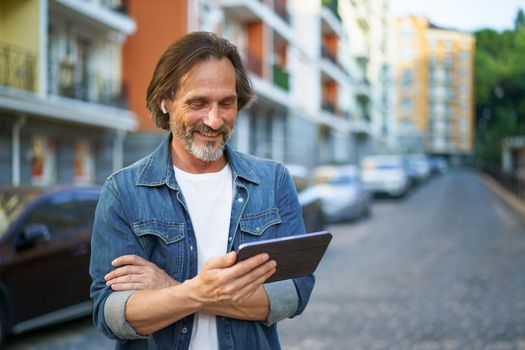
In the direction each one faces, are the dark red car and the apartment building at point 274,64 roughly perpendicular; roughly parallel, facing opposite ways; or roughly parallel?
roughly perpendicular

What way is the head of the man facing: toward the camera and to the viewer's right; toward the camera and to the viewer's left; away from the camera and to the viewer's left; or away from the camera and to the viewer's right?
toward the camera and to the viewer's right

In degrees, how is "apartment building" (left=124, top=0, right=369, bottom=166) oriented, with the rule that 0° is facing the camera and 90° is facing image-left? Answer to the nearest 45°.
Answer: approximately 315°

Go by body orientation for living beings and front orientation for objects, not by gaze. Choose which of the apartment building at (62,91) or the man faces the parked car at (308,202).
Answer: the apartment building

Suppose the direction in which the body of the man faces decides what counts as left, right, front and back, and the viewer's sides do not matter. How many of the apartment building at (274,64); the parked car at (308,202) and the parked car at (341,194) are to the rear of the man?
3

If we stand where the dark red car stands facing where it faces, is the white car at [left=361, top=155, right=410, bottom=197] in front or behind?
behind

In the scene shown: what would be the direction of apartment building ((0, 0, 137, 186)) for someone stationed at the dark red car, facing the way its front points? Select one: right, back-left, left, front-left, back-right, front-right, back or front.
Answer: back-right

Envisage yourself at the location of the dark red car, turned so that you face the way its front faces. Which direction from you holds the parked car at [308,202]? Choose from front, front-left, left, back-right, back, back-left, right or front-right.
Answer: back

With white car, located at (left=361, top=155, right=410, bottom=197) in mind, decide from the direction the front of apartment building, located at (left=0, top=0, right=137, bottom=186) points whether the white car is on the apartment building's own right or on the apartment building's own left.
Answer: on the apartment building's own left

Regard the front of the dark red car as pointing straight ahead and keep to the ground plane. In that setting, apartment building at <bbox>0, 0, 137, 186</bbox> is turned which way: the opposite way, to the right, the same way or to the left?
to the left

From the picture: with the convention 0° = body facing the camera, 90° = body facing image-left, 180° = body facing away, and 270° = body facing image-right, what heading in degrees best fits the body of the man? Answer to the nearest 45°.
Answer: approximately 0°
